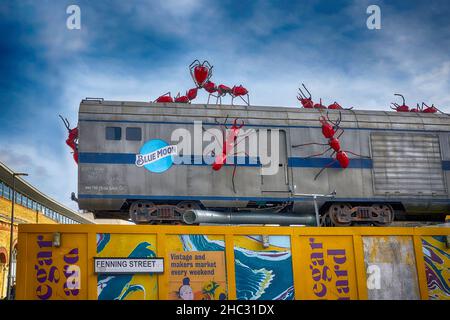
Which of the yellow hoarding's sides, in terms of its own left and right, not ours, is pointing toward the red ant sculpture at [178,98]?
back

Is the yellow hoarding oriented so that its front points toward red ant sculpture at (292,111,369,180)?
no

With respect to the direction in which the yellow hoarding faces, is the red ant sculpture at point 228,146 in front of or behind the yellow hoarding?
behind

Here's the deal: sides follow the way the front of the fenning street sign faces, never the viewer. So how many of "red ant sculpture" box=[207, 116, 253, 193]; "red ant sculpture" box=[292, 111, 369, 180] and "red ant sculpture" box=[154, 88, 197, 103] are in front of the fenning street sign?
0

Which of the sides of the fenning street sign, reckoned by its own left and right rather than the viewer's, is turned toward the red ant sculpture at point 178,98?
back

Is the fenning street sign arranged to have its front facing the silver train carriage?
no

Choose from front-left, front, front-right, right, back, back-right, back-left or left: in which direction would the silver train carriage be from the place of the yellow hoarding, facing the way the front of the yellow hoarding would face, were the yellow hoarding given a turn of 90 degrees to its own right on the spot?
right

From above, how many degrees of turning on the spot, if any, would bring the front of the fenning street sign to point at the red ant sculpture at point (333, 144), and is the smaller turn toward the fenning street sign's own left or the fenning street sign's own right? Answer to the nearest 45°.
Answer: approximately 135° to the fenning street sign's own left

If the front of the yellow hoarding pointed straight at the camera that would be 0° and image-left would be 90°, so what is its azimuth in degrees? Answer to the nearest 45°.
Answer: approximately 0°

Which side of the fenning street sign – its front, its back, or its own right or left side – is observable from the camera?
front
